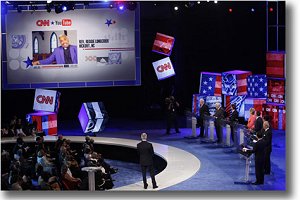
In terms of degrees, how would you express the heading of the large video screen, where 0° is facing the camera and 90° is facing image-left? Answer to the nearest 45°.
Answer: approximately 0°

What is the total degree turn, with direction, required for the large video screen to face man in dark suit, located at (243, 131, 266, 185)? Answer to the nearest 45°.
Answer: approximately 45° to its left

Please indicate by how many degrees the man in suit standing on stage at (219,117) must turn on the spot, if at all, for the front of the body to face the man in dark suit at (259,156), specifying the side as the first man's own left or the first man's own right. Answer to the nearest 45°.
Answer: approximately 45° to the first man's own left

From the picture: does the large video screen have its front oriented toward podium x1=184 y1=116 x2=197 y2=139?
no

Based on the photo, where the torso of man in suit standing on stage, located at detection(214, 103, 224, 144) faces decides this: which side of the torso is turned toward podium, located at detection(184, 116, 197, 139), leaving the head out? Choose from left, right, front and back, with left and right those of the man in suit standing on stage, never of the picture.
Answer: front

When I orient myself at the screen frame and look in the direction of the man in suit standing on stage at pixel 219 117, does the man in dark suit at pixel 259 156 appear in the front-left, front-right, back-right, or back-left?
front-right

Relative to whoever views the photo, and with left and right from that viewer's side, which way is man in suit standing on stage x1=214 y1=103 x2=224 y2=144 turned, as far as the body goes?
facing the viewer and to the left of the viewer

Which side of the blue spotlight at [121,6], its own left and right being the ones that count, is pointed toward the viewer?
front

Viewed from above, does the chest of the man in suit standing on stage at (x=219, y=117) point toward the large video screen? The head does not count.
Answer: no

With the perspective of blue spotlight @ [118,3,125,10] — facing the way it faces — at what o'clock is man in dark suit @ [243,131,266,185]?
The man in dark suit is roughly at 11 o'clock from the blue spotlight.
